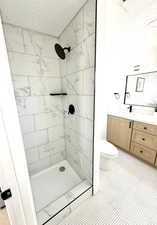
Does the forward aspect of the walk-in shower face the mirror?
no

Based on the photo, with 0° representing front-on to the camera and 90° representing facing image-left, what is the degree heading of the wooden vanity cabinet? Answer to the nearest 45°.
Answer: approximately 45°

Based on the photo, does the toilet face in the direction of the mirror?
no

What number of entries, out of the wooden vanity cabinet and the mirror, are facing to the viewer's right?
0

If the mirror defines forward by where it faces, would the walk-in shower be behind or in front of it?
in front

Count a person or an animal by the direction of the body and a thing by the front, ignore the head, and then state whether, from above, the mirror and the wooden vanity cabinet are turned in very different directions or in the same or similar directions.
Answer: same or similar directions

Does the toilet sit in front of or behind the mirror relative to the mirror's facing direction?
in front

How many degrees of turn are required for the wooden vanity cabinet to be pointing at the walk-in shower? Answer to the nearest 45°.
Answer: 0° — it already faces it

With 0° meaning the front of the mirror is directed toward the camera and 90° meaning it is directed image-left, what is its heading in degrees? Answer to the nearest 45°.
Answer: approximately 45°

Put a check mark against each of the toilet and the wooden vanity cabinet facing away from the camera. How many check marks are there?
0
